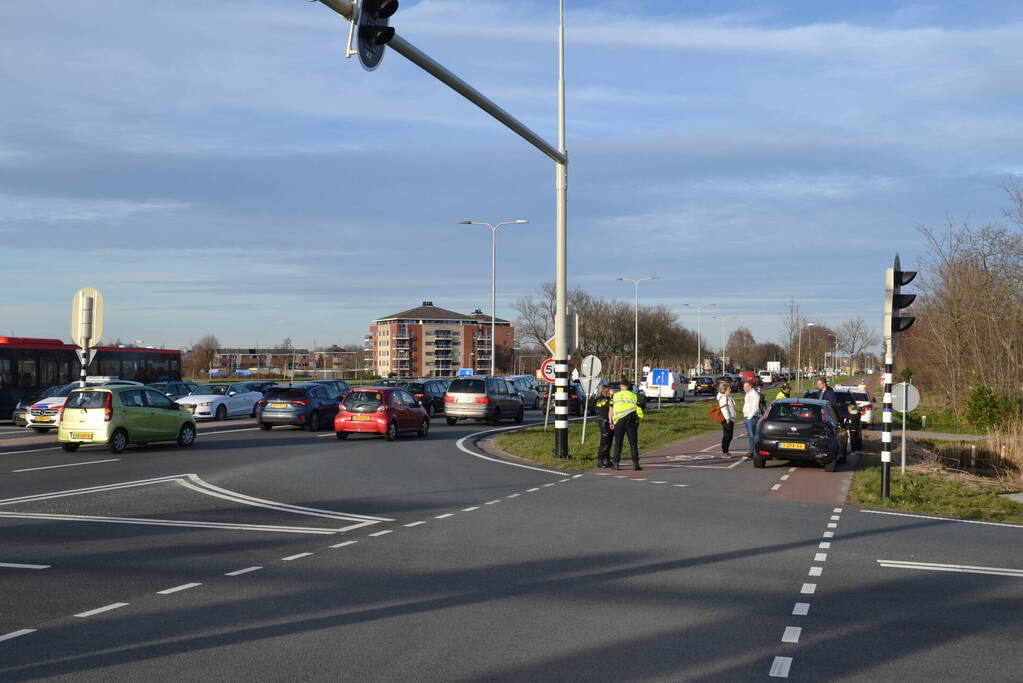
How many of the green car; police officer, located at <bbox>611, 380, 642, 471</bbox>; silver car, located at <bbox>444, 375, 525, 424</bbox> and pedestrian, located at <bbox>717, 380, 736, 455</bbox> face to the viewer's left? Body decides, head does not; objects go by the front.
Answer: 0

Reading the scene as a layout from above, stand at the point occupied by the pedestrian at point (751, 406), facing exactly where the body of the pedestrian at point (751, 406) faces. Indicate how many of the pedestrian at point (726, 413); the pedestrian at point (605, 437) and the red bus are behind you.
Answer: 0

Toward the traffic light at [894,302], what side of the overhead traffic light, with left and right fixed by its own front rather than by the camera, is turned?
left

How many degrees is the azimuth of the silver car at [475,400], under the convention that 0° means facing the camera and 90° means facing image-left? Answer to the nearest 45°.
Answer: approximately 225°

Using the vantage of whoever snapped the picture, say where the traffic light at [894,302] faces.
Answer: facing to the right of the viewer

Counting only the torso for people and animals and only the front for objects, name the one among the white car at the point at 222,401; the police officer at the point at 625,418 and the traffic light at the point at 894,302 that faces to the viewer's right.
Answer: the traffic light

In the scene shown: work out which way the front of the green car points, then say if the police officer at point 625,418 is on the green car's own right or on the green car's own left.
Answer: on the green car's own right

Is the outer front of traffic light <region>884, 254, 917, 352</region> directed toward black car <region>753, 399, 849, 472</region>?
no

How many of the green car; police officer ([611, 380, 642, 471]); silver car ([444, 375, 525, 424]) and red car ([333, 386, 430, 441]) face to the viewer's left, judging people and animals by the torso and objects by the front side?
0

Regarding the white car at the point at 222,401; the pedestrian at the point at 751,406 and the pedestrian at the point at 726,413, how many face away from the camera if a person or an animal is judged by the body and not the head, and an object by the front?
0

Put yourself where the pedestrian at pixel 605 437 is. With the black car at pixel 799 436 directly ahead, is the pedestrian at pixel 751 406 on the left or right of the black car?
left

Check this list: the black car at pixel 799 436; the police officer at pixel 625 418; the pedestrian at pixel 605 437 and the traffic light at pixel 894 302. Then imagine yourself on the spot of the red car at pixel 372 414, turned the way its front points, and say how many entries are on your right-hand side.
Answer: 4

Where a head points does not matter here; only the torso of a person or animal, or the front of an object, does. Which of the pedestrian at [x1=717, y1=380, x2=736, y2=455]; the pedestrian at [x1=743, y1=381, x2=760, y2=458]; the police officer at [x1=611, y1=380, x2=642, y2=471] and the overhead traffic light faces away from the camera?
the police officer

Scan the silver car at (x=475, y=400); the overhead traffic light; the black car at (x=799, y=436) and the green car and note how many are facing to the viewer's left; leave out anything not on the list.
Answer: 0
